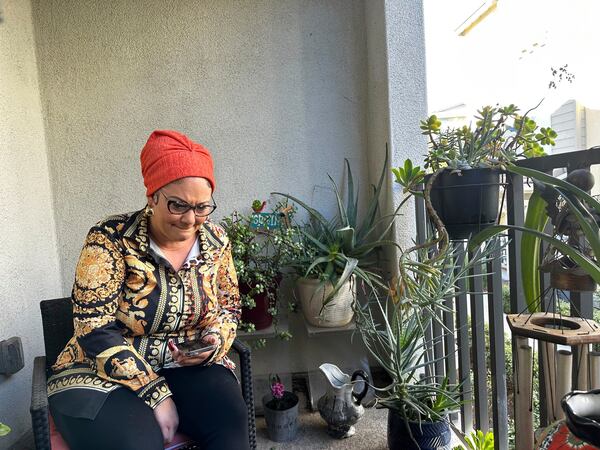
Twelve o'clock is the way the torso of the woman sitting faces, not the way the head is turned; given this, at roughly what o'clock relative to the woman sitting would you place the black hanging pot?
The black hanging pot is roughly at 11 o'clock from the woman sitting.

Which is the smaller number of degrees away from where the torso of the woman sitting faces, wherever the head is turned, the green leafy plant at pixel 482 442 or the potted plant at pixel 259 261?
the green leafy plant

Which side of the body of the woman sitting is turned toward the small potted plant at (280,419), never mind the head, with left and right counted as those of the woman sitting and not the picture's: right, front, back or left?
left

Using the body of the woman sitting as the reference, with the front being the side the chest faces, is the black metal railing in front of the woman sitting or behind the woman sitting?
in front

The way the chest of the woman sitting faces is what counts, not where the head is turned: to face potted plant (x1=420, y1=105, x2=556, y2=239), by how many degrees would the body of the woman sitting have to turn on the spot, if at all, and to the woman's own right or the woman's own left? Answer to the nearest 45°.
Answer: approximately 45° to the woman's own left

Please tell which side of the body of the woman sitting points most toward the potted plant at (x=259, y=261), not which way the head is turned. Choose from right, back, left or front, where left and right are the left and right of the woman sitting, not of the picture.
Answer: left

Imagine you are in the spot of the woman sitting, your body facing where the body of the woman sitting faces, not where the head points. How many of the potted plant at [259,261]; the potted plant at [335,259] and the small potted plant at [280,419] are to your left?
3
